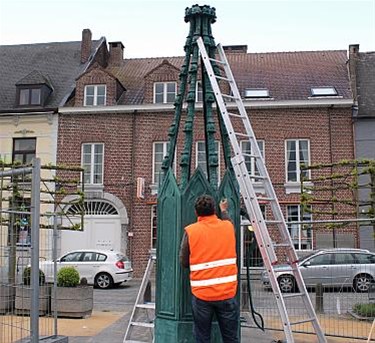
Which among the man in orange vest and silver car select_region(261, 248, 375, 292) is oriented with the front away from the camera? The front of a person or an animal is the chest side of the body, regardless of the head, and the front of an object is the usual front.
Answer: the man in orange vest

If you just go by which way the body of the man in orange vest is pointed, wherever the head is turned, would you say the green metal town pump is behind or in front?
in front

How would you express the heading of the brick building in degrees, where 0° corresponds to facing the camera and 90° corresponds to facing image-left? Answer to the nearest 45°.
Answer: approximately 0°

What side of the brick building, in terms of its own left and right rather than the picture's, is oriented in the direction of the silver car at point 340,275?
front

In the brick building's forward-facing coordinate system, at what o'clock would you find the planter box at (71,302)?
The planter box is roughly at 12 o'clock from the brick building.

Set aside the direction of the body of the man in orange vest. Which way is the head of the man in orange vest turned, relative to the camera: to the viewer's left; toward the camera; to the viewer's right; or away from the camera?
away from the camera

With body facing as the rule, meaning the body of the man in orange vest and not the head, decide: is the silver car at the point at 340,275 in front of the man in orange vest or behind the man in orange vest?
in front

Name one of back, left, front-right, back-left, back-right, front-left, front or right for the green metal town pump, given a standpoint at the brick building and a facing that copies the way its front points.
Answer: front

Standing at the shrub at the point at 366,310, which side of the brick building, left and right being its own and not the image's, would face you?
front

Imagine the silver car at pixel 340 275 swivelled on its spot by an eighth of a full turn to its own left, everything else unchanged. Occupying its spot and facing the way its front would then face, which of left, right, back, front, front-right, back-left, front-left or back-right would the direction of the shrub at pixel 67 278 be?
front-right

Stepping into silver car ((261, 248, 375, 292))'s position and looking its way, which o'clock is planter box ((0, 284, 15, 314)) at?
The planter box is roughly at 11 o'clock from the silver car.

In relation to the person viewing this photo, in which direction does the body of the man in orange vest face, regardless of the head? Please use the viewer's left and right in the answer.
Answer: facing away from the viewer

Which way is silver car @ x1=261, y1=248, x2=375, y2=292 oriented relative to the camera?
to the viewer's left

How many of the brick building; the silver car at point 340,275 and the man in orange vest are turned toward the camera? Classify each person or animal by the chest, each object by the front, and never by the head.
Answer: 1

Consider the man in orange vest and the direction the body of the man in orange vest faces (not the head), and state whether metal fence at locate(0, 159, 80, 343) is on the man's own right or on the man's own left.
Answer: on the man's own left

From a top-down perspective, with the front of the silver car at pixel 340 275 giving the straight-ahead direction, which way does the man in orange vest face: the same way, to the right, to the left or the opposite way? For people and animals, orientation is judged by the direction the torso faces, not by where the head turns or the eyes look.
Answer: to the right

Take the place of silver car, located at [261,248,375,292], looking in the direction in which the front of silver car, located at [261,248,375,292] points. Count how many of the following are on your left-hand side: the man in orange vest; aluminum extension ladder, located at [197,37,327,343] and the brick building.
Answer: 2
